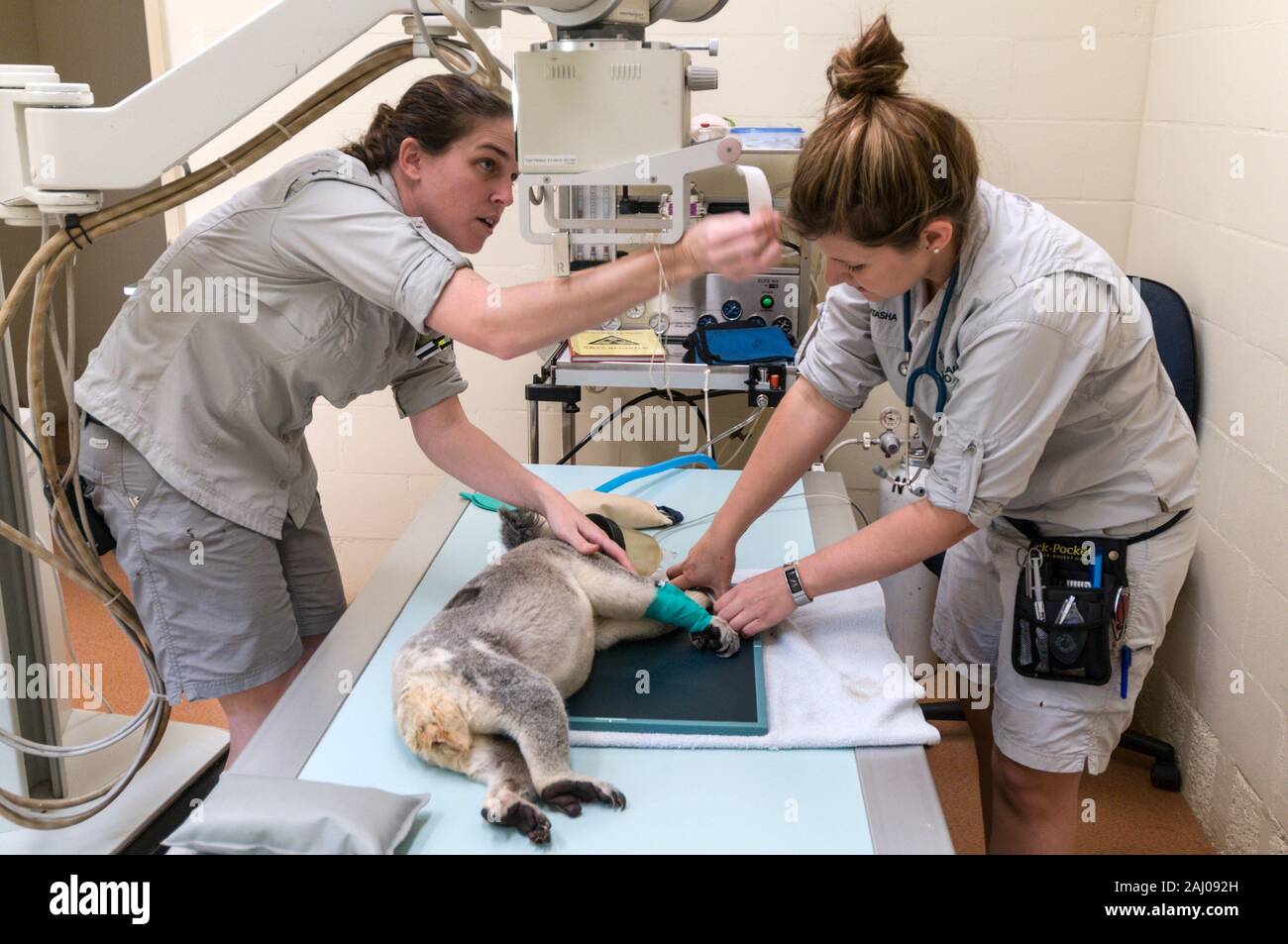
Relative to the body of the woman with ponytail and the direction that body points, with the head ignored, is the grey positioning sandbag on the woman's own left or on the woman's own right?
on the woman's own right

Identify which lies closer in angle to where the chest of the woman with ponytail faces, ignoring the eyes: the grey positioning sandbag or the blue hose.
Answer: the blue hose

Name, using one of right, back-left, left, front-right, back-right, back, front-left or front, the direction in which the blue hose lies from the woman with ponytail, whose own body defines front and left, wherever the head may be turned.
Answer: front-left

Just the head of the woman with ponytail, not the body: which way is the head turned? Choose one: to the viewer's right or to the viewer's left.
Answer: to the viewer's right

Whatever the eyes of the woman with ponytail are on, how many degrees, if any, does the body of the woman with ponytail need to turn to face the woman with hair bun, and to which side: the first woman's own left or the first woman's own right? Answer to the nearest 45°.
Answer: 0° — they already face them

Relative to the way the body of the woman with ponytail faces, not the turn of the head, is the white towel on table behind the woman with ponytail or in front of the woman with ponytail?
in front

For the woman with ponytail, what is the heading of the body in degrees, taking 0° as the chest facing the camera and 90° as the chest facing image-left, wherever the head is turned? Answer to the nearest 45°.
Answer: approximately 270°
